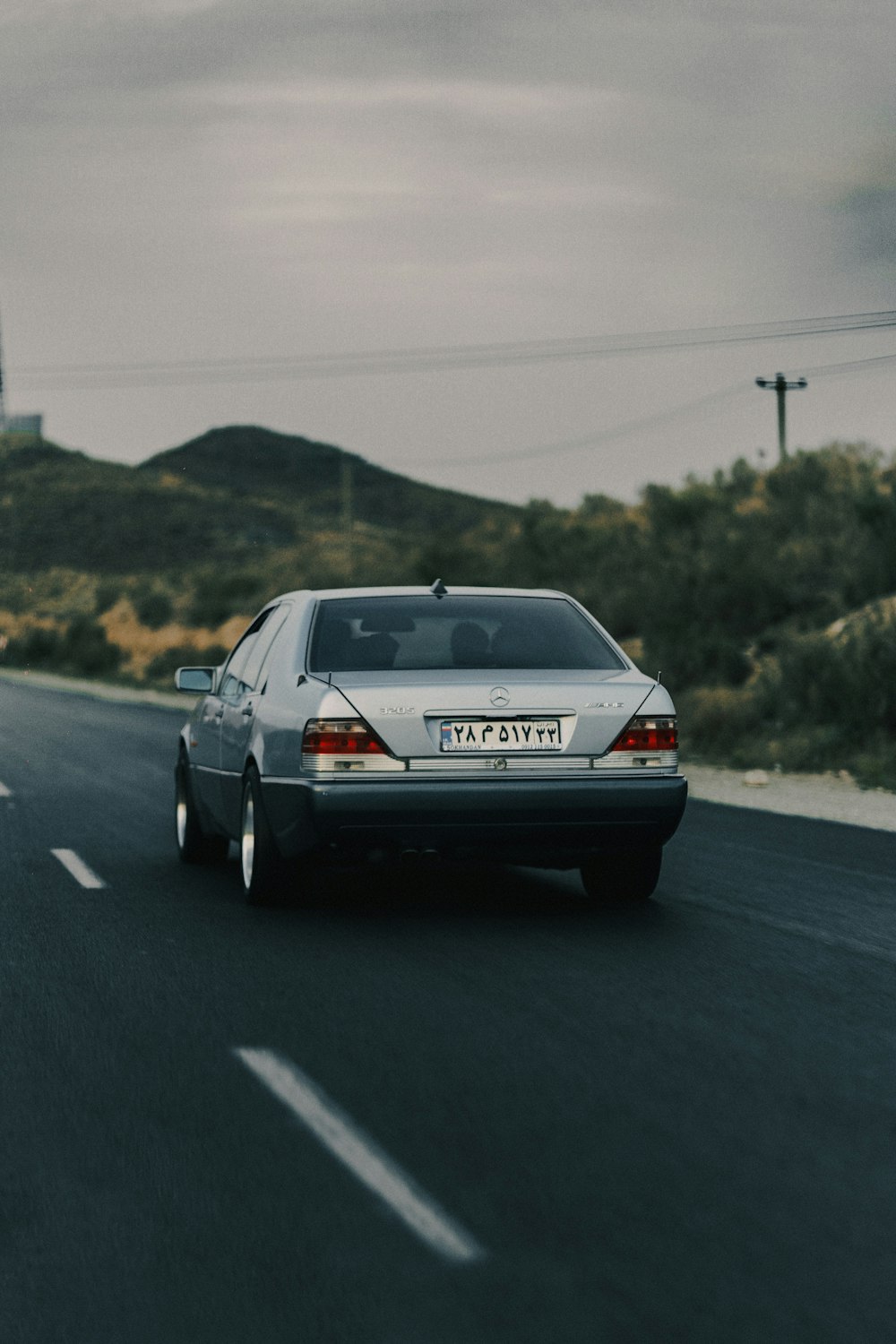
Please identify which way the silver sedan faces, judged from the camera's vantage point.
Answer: facing away from the viewer
